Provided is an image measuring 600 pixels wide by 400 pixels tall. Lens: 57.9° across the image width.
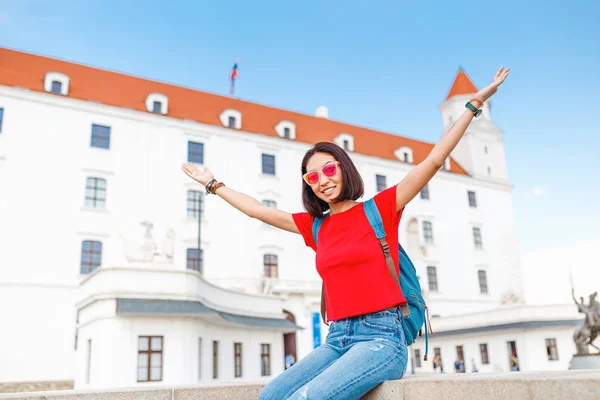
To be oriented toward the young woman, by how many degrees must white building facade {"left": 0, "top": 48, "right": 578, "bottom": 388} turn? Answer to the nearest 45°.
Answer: approximately 45° to its right

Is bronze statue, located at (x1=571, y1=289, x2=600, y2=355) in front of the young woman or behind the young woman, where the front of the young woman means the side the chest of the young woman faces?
behind

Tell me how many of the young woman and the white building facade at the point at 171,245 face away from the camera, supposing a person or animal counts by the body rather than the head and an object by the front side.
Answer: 0

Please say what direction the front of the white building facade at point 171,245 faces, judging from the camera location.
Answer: facing the viewer and to the right of the viewer

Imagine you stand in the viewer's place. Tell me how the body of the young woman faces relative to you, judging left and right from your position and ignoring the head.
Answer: facing the viewer and to the left of the viewer
